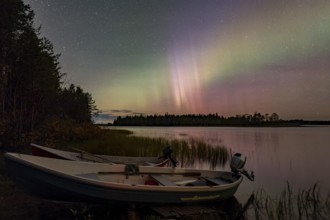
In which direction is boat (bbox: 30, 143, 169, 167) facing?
to the viewer's left

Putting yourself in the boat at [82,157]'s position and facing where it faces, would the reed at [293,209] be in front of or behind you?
behind

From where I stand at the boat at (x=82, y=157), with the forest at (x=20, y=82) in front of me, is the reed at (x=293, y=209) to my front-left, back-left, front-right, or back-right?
back-right

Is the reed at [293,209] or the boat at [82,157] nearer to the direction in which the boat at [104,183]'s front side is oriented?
the boat

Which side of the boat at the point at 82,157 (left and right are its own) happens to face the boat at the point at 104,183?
left

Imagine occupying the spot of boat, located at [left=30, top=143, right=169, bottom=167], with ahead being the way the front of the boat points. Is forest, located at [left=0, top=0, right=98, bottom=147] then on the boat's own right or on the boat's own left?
on the boat's own right

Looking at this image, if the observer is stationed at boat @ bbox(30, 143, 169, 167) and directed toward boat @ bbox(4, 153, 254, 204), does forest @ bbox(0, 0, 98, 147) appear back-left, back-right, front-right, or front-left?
back-right

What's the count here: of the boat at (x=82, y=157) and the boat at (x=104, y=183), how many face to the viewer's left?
2

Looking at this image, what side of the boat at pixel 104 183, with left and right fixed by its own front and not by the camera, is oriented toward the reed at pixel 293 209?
back

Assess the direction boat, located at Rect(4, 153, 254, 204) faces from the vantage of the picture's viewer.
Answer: facing to the left of the viewer

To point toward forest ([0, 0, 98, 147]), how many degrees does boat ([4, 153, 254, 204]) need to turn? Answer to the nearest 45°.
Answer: approximately 45° to its right

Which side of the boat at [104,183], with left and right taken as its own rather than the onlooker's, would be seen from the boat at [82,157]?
right

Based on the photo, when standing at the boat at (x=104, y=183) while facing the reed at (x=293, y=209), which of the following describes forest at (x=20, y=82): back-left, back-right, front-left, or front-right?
back-left
